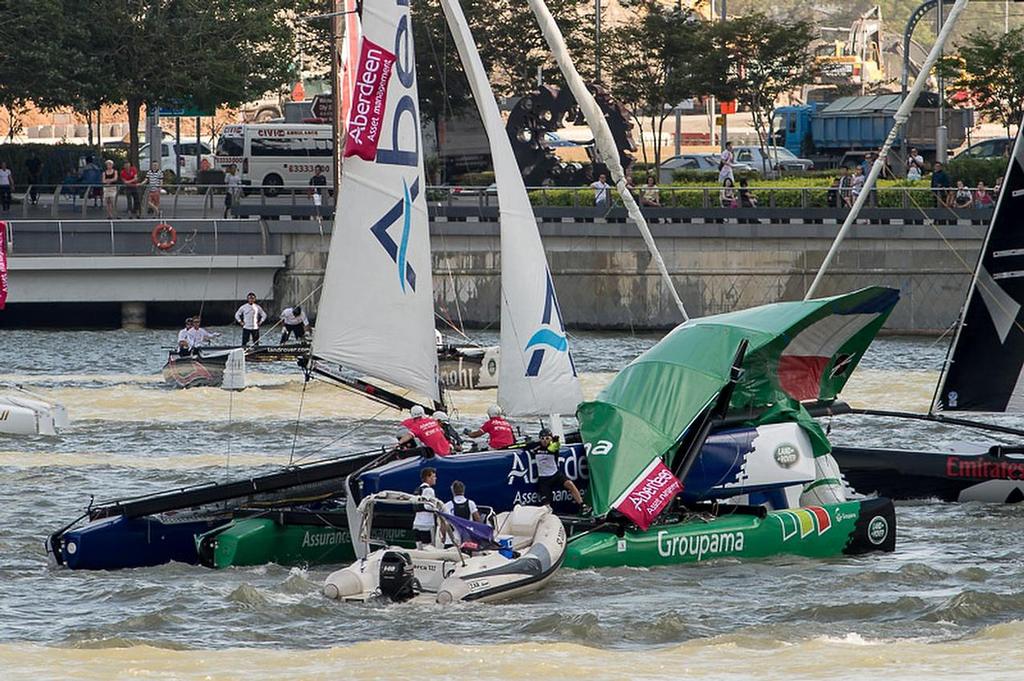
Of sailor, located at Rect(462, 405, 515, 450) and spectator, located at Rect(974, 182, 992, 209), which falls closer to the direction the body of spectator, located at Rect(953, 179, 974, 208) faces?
the sailor

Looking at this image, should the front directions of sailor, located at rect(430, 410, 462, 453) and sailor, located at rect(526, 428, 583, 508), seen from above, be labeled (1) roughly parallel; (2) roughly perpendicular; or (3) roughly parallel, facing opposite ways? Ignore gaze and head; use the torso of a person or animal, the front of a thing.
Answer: roughly perpendicular

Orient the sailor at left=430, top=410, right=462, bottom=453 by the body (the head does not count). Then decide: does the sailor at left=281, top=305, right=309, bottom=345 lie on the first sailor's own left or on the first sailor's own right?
on the first sailor's own right

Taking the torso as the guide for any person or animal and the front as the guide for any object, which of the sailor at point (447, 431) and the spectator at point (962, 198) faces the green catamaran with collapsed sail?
the spectator

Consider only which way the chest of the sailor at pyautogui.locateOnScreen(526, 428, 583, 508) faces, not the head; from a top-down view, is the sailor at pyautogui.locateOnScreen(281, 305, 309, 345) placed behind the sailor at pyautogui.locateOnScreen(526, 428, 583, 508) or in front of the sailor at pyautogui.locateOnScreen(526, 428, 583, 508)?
behind

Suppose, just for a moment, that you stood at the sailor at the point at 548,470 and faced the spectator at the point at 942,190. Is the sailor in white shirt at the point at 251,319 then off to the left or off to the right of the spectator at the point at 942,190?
left

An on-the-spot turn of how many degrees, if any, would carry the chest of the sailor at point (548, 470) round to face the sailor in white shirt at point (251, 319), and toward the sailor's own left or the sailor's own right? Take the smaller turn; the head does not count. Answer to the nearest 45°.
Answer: approximately 180°

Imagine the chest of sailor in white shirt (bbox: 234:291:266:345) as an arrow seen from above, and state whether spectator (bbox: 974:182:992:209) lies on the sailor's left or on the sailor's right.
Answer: on the sailor's left

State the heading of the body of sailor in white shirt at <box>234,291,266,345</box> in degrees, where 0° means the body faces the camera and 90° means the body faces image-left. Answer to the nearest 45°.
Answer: approximately 0°

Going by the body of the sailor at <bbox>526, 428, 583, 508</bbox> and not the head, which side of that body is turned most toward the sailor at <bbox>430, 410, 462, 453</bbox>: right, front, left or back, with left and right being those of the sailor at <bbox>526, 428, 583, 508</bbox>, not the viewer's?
right

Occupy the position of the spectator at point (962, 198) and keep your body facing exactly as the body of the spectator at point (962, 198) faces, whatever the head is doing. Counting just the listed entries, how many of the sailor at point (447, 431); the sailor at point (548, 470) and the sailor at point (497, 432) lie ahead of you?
3
